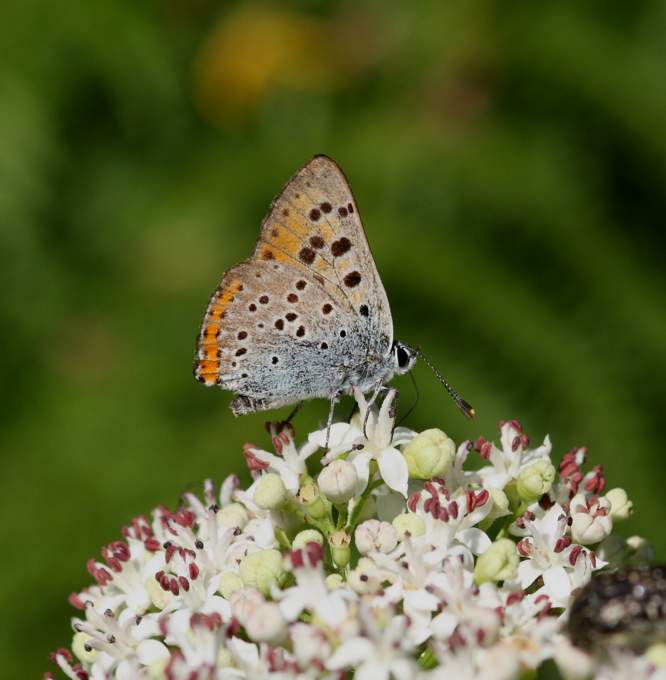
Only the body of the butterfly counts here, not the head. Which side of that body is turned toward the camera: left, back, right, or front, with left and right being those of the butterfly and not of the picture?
right
